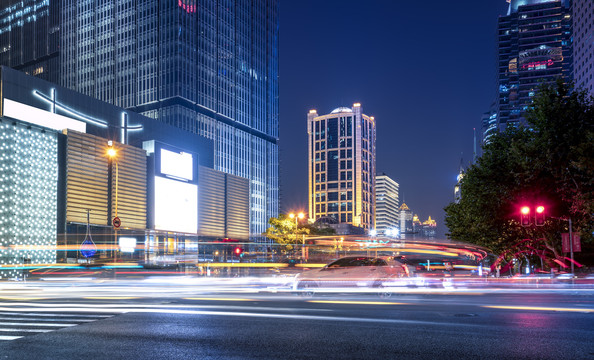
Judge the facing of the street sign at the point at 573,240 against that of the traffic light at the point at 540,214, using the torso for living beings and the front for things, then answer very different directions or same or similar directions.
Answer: same or similar directions

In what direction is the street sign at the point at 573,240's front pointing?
toward the camera

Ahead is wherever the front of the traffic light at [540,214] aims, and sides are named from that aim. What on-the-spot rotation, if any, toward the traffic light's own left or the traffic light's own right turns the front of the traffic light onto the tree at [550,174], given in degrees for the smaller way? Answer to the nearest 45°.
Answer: approximately 180°

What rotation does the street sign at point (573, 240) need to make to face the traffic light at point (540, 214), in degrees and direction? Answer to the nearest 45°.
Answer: approximately 45° to its right

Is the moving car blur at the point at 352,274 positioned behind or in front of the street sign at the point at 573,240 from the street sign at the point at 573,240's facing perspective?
in front

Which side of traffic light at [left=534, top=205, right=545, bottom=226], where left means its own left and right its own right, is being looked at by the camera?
front

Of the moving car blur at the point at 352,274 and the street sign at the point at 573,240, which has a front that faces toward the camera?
the street sign
